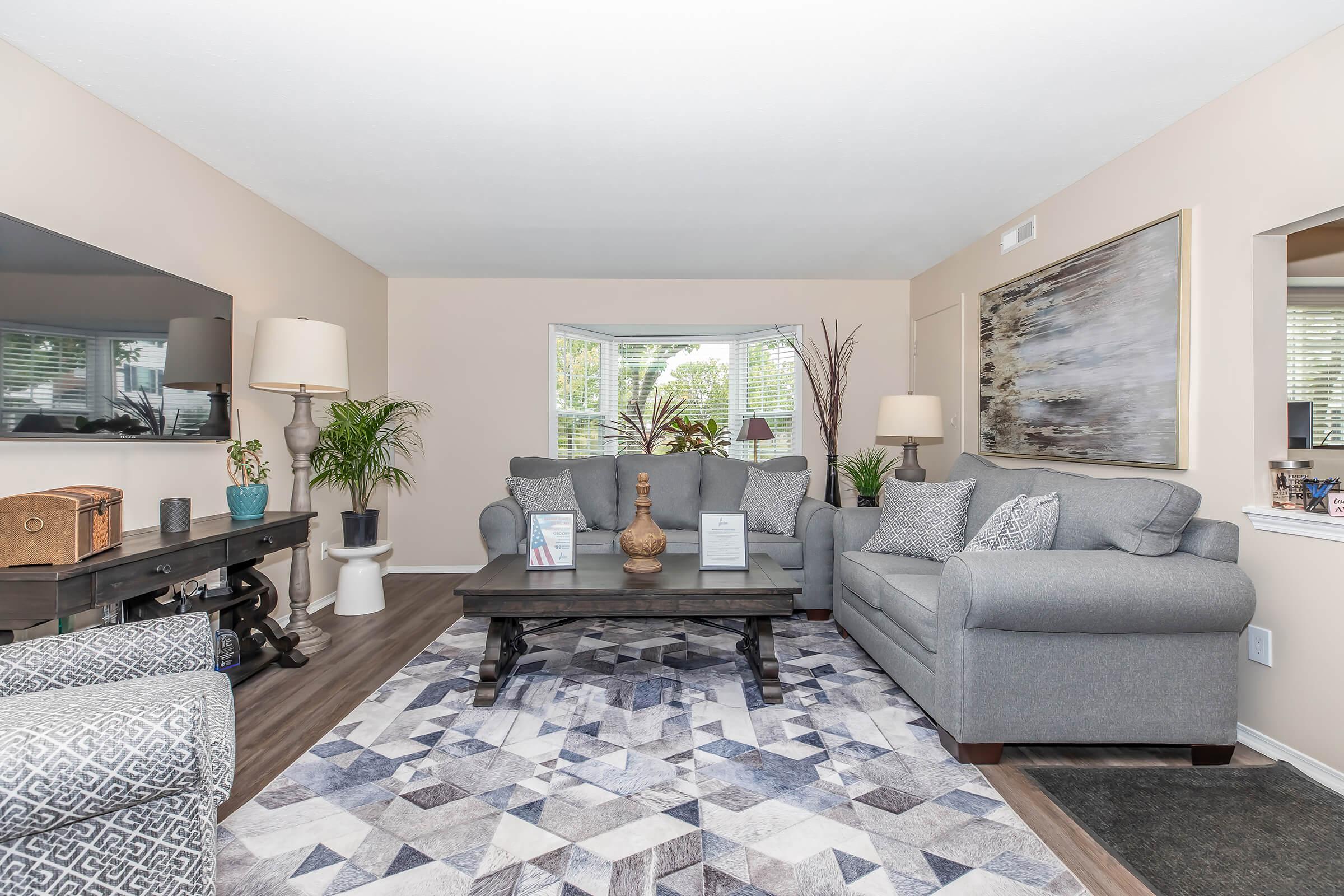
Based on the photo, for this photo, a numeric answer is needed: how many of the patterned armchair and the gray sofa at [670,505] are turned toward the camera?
1

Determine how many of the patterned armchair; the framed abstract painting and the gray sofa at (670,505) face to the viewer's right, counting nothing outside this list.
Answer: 1

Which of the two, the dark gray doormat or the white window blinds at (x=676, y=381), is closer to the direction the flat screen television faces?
the dark gray doormat

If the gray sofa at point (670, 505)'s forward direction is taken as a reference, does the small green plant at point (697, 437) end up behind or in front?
behind

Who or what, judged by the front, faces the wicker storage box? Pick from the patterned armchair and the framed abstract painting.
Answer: the framed abstract painting

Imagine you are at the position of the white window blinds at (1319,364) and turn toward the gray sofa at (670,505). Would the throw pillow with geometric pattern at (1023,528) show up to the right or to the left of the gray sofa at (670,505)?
left

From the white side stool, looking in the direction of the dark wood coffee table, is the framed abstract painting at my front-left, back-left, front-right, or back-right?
front-left

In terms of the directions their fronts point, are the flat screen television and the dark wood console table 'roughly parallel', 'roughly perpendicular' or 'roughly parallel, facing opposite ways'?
roughly parallel

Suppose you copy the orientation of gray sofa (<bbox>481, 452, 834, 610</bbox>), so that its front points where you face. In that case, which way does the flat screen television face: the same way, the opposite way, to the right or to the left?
to the left

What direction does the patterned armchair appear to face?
to the viewer's right

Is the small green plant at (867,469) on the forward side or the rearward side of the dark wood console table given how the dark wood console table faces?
on the forward side

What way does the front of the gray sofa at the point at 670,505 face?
toward the camera

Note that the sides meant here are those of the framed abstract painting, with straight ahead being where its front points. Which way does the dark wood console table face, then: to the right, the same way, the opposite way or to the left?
the opposite way

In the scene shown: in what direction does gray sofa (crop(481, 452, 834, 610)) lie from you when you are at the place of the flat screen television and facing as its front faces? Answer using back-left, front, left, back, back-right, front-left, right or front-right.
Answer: front-left

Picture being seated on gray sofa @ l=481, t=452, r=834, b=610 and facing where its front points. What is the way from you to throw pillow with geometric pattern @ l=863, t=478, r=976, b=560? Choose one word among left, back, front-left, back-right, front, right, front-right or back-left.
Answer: front-left

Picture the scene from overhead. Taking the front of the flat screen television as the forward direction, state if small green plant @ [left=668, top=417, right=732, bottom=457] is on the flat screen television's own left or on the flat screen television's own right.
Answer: on the flat screen television's own left

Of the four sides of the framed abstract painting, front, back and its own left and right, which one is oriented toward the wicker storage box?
front
